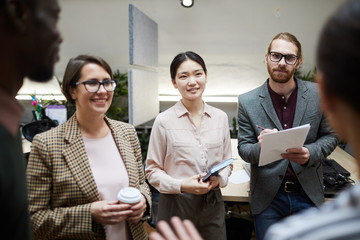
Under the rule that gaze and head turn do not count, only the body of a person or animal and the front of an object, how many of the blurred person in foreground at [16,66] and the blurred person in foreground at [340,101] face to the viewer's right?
1

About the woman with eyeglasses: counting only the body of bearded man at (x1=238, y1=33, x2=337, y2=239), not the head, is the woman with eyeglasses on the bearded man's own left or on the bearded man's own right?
on the bearded man's own right

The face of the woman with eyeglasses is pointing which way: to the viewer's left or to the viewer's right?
to the viewer's right

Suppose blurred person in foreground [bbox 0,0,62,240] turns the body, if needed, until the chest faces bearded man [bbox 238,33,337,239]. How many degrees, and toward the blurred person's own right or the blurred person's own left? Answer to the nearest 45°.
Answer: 0° — they already face them

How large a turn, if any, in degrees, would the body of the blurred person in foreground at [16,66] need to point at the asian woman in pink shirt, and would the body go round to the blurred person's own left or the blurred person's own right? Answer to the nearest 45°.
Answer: approximately 45° to the blurred person's own left

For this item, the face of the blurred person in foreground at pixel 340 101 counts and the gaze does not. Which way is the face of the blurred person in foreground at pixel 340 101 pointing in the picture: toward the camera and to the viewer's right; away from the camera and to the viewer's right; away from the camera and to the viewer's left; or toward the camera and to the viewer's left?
away from the camera and to the viewer's left

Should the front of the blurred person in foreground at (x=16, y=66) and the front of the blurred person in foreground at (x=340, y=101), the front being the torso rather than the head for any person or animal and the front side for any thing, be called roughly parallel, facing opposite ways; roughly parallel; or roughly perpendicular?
roughly perpendicular

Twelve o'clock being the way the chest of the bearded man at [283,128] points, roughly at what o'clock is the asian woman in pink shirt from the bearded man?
The asian woman in pink shirt is roughly at 2 o'clock from the bearded man.

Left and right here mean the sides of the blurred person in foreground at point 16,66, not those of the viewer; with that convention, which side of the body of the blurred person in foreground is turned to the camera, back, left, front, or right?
right
